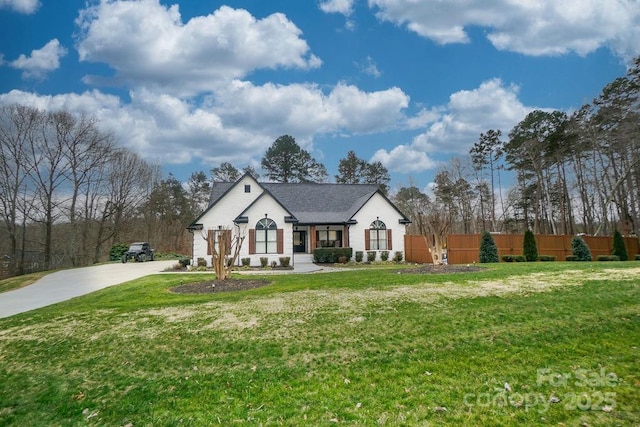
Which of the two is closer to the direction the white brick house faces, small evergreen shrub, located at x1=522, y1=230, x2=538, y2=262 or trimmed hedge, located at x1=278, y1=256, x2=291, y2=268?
the trimmed hedge

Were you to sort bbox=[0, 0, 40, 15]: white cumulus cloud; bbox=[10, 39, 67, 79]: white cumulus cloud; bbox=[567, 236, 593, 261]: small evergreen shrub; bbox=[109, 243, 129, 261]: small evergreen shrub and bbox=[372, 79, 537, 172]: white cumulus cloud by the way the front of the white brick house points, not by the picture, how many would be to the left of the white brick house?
2

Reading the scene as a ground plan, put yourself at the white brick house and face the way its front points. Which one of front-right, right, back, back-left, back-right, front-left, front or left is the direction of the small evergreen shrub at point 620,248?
left

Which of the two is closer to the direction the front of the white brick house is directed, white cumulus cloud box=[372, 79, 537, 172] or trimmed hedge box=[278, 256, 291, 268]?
the trimmed hedge

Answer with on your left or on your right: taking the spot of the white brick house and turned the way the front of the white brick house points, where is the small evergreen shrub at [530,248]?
on your left

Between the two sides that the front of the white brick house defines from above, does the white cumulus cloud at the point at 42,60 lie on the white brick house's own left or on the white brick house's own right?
on the white brick house's own right

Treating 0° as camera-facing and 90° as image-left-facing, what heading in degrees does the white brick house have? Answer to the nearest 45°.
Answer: approximately 0°

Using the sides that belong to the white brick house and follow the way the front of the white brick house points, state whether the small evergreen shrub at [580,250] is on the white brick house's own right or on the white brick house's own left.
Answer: on the white brick house's own left

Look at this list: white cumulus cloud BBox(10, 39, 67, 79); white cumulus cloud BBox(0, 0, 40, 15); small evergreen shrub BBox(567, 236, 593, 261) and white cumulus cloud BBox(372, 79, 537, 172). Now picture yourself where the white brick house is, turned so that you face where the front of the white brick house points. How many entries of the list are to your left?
2
